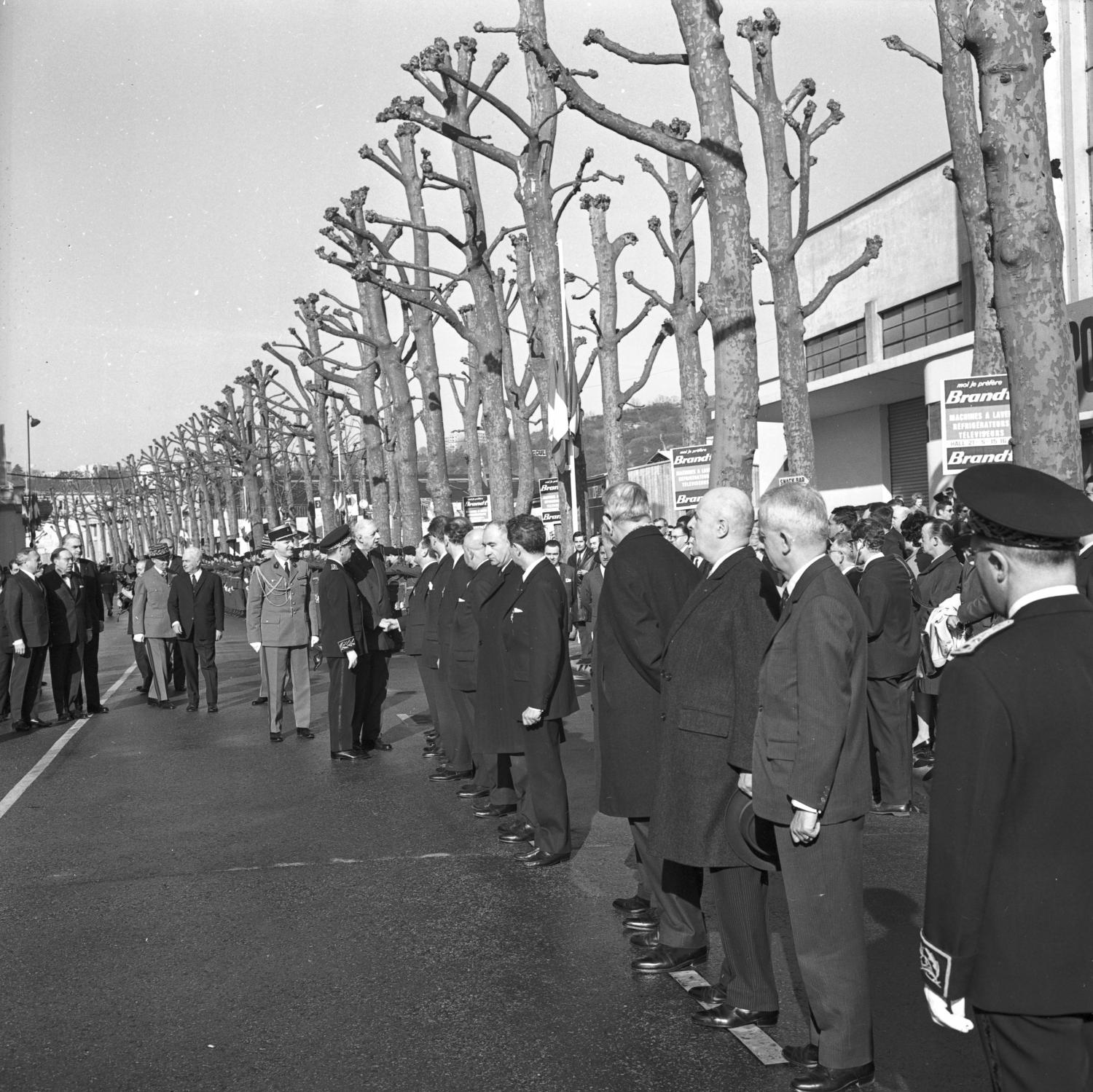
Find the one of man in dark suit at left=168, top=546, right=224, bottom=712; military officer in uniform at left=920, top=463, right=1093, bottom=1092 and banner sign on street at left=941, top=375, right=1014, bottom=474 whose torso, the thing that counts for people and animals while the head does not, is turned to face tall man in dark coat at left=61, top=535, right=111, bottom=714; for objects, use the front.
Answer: the military officer in uniform

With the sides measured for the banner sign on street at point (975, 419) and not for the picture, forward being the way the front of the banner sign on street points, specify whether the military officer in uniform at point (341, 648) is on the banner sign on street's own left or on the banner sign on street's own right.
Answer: on the banner sign on street's own right

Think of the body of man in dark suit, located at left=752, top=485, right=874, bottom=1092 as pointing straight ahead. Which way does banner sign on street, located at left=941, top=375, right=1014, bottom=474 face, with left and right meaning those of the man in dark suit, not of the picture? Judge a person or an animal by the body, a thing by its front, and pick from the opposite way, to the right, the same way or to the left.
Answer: to the left

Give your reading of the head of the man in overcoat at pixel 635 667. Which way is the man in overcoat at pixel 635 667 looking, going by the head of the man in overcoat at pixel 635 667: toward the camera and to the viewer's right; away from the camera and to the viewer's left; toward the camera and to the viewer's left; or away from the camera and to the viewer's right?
away from the camera and to the viewer's left

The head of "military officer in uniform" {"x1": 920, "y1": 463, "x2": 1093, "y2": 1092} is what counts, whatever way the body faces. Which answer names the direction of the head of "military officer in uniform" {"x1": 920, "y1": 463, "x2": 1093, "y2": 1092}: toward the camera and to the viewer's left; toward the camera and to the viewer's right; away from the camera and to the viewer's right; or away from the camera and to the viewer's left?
away from the camera and to the viewer's left

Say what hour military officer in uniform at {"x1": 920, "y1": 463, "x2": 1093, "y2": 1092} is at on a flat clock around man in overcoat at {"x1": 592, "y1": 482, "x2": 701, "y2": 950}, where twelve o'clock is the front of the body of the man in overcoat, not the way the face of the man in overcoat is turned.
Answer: The military officer in uniform is roughly at 7 o'clock from the man in overcoat.

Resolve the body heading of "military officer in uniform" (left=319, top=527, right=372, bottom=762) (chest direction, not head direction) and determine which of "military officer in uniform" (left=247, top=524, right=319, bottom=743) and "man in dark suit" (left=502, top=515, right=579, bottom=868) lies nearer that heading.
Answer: the man in dark suit

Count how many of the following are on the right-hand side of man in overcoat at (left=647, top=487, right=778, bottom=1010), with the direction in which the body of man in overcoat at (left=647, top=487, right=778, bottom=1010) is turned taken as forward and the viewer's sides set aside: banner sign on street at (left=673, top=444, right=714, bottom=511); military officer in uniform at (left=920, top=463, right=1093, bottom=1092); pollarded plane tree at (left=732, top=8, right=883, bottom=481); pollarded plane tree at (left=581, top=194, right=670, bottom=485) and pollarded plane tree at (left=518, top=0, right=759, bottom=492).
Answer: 4

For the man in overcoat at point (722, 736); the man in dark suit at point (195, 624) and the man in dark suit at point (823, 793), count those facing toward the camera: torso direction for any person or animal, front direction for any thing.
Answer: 1

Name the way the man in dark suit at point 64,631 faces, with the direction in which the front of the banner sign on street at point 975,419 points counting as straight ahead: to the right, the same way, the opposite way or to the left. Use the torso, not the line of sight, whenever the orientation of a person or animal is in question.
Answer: to the left

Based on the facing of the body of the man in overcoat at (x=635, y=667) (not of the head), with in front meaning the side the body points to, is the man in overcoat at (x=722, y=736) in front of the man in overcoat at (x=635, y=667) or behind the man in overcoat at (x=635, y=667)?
behind

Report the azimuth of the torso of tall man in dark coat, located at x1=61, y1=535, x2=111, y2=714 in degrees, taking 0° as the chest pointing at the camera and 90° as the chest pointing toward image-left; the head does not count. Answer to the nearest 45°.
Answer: approximately 315°

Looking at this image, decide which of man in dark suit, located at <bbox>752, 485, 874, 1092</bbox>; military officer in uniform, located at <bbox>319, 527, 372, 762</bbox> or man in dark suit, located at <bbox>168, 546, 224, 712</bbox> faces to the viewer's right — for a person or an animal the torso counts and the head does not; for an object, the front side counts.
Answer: the military officer in uniform

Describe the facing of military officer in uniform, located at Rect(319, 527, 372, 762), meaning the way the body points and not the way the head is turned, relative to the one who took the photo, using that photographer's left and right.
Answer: facing to the right of the viewer

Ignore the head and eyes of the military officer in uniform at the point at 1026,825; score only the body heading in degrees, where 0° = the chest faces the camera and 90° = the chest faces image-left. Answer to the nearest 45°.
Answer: approximately 135°

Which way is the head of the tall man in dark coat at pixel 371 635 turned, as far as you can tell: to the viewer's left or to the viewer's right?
to the viewer's right

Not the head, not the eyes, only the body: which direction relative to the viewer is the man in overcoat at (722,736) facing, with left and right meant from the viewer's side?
facing to the left of the viewer

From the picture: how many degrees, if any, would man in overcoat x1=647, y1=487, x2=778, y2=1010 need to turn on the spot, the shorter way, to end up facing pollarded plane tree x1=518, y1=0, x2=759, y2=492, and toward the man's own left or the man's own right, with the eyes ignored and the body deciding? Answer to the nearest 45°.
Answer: approximately 90° to the man's own right

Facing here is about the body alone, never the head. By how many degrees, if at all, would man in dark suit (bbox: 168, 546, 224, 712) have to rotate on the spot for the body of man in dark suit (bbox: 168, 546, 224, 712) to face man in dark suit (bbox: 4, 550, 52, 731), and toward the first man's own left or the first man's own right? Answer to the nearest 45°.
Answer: approximately 45° to the first man's own right
